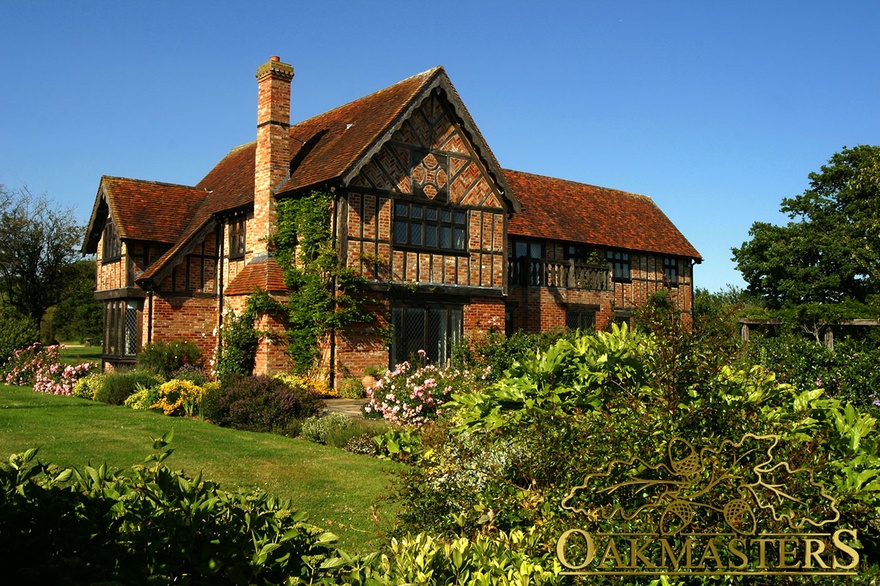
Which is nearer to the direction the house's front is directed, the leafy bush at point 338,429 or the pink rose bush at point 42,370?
the leafy bush

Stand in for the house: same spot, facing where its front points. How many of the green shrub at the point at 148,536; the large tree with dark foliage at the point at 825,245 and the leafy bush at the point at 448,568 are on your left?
1

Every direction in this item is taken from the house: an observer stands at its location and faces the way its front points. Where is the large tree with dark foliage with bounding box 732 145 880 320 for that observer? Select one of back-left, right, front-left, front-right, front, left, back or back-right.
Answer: left

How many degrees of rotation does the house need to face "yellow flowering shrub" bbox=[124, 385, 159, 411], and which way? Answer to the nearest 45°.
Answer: approximately 90° to its right

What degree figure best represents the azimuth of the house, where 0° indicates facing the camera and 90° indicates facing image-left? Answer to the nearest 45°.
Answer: approximately 315°

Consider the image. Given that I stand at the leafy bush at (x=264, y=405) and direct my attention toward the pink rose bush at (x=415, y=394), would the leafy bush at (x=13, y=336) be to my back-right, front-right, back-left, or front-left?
back-left

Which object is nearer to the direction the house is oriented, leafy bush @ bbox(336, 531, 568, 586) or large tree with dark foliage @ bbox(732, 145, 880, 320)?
the leafy bush

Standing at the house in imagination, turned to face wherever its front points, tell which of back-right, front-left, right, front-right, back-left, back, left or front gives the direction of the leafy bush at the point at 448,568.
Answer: front-right

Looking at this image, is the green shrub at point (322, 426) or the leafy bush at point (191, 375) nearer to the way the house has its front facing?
the green shrub

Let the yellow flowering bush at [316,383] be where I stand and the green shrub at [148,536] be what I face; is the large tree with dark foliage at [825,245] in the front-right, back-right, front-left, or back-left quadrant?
back-left
